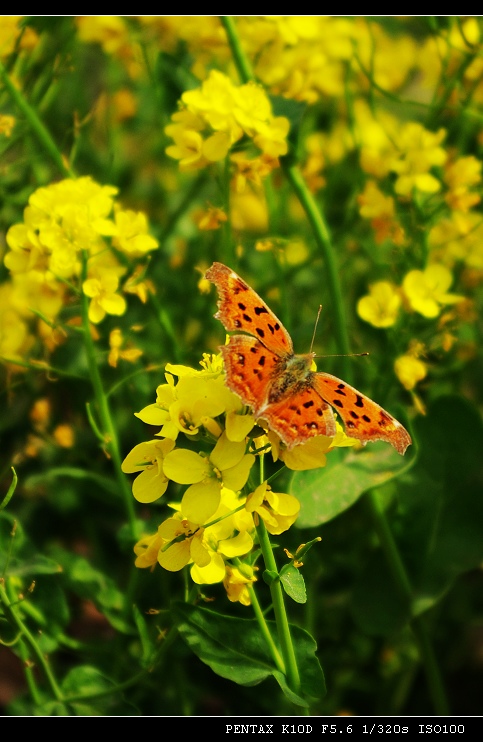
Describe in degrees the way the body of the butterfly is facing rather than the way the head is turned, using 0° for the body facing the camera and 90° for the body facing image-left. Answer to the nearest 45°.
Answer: approximately 225°

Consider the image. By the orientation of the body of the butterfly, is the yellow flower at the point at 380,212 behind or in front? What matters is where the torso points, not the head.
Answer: in front
